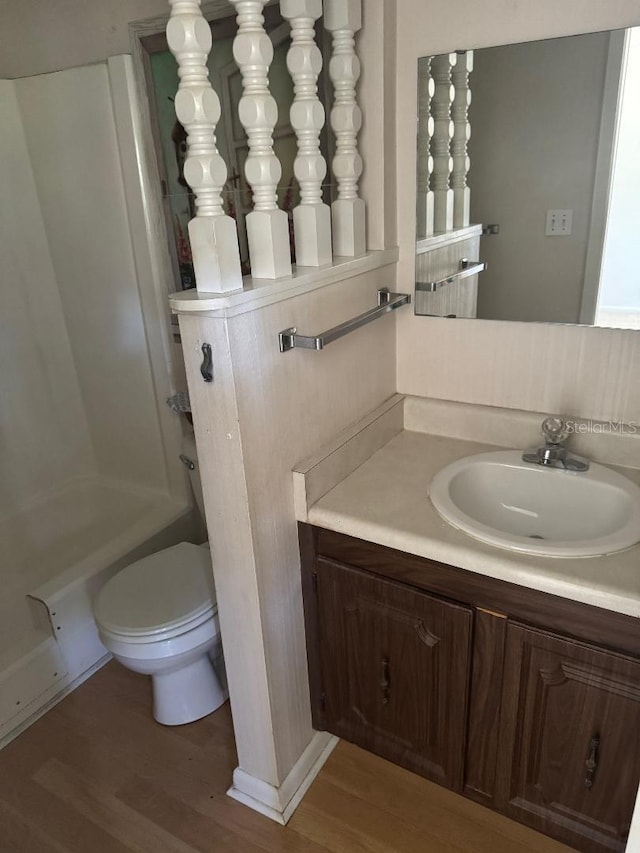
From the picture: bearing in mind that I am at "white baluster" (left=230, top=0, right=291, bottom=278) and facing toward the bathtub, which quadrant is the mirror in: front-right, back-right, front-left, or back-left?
back-right

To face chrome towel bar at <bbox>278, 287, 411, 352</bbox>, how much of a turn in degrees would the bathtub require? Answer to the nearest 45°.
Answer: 0° — it already faces it

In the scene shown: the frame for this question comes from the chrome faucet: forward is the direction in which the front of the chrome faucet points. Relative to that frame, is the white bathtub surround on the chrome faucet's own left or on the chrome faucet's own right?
on the chrome faucet's own right

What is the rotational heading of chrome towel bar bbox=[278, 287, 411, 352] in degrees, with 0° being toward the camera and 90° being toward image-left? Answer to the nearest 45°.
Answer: approximately 315°

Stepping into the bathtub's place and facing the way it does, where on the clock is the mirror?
The mirror is roughly at 12 o'clock from the bathtub.

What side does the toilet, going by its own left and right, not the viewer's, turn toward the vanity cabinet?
left

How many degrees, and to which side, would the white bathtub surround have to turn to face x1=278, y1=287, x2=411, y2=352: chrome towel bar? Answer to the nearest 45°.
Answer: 0° — it already faces it

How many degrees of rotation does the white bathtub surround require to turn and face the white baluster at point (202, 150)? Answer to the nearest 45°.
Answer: approximately 45° to its right

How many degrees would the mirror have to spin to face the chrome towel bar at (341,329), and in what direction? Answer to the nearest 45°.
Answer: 0° — it already faces it
